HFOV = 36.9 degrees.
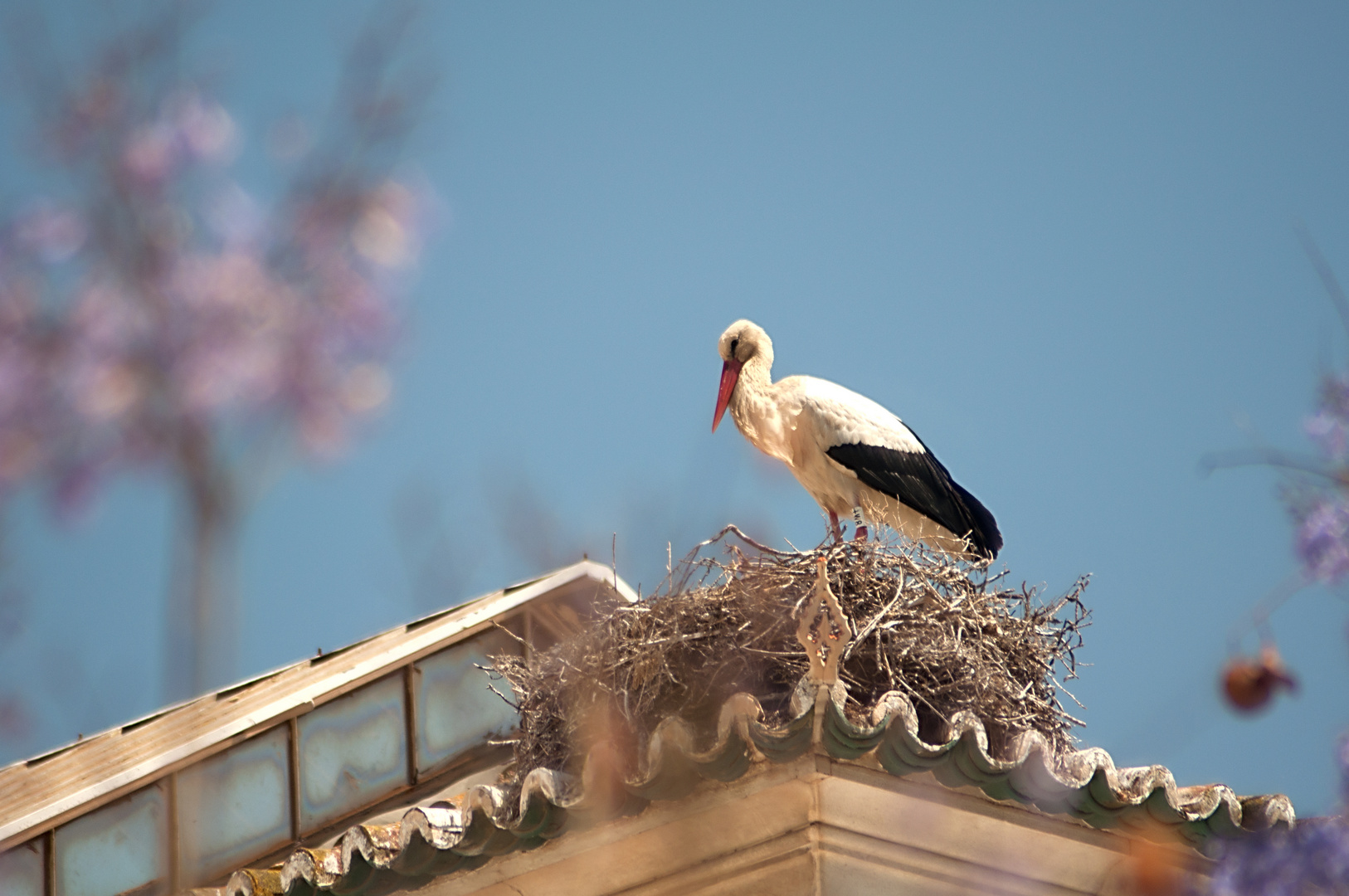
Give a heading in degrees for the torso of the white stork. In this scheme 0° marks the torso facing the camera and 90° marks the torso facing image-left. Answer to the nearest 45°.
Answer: approximately 90°
